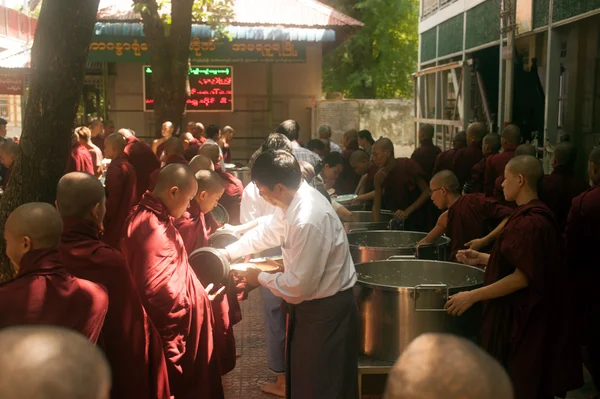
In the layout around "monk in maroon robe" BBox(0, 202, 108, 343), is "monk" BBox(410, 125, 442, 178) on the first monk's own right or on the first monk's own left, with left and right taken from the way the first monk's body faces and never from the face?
on the first monk's own right

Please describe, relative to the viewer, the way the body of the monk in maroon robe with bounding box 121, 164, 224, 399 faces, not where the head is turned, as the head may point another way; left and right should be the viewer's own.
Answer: facing to the right of the viewer

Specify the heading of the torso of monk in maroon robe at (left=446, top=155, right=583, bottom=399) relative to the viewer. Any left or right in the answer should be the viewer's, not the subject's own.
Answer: facing to the left of the viewer

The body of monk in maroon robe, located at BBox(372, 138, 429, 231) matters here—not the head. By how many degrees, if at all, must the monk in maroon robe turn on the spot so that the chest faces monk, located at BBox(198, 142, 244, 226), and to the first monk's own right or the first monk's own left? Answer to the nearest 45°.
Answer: approximately 45° to the first monk's own right

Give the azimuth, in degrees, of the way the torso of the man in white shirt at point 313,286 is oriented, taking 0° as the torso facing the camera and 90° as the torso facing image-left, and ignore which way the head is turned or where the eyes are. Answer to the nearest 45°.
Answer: approximately 90°

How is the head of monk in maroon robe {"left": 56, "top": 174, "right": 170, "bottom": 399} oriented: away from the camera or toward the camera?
away from the camera

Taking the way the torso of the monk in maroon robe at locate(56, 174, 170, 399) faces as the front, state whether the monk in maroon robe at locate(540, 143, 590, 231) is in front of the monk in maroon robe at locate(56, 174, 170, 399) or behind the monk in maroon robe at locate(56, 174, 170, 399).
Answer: in front

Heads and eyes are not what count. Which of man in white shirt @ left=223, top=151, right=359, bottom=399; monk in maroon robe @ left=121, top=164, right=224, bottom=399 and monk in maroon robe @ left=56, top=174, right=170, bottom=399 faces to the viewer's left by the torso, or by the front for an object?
the man in white shirt

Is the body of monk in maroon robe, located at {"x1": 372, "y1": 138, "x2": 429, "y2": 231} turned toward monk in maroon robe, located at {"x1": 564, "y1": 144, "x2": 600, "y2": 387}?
no

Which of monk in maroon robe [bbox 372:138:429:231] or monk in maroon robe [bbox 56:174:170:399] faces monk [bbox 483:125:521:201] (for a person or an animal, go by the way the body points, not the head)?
monk in maroon robe [bbox 56:174:170:399]

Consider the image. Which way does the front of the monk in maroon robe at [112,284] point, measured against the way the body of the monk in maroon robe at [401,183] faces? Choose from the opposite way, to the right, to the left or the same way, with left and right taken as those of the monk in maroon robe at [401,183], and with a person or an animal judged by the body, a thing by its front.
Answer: the opposite way

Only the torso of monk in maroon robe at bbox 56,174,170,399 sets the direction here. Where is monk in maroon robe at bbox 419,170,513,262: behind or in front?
in front

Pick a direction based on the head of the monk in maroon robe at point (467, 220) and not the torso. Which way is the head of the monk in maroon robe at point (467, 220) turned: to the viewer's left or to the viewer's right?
to the viewer's left

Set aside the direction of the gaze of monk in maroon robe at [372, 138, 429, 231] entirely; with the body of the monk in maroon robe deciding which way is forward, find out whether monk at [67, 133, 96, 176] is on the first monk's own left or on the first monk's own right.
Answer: on the first monk's own right

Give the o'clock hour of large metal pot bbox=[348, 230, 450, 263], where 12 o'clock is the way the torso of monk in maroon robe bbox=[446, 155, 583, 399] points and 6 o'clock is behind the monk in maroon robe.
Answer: The large metal pot is roughly at 2 o'clock from the monk in maroon robe.

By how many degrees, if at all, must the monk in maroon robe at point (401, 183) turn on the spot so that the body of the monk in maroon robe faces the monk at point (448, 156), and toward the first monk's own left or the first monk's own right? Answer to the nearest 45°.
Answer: approximately 135° to the first monk's own right
